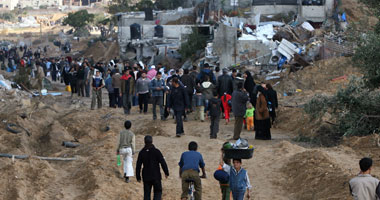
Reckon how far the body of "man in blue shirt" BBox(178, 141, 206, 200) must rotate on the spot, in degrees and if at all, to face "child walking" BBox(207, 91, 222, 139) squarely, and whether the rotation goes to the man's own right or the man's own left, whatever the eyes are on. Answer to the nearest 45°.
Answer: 0° — they already face them

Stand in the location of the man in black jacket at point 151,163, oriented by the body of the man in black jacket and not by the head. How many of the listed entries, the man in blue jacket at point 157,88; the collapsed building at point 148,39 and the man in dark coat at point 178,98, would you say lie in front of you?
3

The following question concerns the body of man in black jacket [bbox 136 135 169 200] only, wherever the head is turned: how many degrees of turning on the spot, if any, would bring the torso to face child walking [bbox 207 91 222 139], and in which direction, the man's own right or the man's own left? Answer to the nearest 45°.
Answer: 0° — they already face them

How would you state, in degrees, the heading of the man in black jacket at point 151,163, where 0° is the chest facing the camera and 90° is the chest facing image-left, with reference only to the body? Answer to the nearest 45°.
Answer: approximately 180°

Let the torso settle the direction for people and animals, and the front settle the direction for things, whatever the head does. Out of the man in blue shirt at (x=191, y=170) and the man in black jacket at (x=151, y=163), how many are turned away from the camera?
2

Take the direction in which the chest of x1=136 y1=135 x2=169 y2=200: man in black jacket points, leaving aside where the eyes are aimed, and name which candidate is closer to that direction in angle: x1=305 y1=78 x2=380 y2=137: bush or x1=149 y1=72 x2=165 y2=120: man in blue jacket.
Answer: the man in blue jacket

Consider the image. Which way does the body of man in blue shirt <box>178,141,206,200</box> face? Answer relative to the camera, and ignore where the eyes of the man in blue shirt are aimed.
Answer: away from the camera
